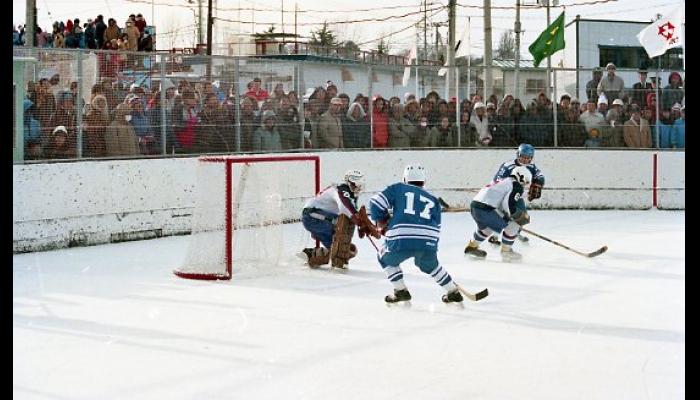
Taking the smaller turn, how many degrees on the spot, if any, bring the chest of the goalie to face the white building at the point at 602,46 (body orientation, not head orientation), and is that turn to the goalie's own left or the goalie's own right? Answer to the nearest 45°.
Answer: approximately 90° to the goalie's own left

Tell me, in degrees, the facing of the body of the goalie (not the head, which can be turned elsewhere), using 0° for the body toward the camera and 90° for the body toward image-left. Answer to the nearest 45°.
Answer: approximately 270°

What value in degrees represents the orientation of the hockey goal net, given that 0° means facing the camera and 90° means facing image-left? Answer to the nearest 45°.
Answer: approximately 315°
